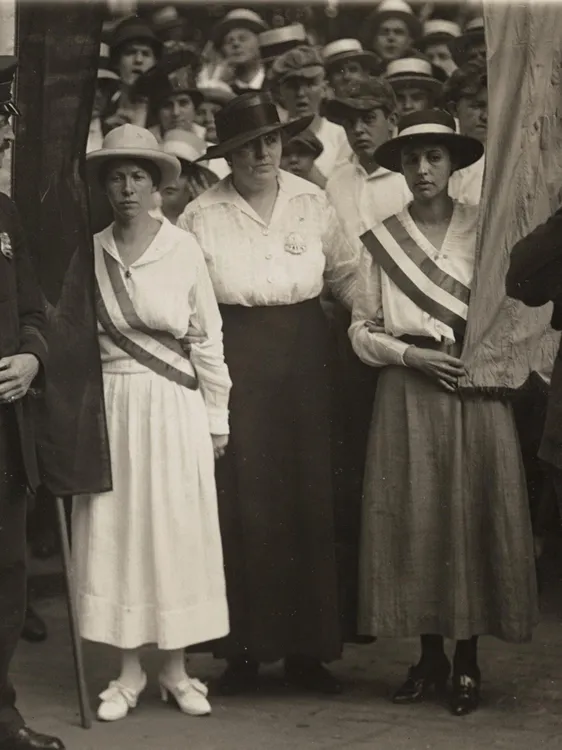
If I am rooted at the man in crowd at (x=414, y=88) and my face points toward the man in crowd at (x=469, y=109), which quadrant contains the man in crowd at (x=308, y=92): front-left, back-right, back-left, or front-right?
back-right

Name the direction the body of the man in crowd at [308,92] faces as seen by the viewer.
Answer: toward the camera

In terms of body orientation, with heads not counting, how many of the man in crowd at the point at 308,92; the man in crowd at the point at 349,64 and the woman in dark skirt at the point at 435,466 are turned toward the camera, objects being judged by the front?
3

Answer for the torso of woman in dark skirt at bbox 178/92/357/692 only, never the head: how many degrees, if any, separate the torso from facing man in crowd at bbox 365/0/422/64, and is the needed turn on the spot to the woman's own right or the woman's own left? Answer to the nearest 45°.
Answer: approximately 180°

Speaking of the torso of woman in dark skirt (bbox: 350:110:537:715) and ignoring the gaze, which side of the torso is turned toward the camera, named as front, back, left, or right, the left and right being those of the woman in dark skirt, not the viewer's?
front

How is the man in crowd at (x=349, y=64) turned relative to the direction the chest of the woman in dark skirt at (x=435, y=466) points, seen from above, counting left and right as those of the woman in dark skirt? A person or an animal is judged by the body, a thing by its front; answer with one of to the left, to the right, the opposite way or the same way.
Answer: the same way

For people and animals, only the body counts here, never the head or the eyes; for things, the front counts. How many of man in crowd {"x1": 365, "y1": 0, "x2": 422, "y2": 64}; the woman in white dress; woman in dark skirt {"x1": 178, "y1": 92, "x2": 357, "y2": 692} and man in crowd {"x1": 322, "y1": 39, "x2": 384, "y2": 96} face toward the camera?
4

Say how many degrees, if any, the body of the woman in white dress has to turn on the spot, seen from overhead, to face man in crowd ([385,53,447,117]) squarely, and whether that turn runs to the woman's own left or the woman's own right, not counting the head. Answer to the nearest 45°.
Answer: approximately 135° to the woman's own left

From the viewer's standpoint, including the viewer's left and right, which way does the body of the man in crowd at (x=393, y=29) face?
facing the viewer

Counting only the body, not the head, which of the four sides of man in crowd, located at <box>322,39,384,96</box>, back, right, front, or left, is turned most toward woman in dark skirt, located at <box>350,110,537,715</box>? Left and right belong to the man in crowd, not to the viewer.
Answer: front

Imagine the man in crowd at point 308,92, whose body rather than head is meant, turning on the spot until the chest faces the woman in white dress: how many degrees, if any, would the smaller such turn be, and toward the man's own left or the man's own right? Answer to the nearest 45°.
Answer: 0° — they already face them

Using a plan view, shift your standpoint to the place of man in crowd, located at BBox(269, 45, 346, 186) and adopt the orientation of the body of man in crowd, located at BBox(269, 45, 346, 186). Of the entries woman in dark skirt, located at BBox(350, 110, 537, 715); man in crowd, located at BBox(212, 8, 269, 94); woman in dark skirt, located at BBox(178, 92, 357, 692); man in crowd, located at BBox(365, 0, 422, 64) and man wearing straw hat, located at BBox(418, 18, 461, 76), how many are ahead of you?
2
